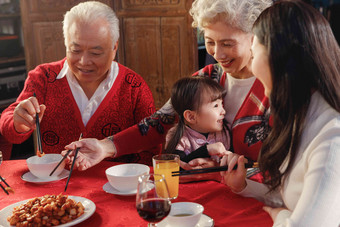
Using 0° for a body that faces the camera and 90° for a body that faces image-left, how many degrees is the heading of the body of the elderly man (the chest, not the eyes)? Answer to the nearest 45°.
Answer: approximately 0°

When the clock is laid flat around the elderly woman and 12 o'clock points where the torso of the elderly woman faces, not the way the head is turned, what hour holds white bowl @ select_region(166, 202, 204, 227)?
The white bowl is roughly at 11 o'clock from the elderly woman.

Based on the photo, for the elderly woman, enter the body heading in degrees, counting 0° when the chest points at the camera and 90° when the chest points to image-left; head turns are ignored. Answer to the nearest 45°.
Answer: approximately 45°

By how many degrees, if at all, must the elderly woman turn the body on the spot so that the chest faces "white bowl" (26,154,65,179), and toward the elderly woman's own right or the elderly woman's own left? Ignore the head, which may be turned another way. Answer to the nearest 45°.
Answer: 0° — they already face it

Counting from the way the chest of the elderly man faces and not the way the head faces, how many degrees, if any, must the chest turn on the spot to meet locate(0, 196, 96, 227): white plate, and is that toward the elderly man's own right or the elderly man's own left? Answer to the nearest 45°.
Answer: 0° — they already face it

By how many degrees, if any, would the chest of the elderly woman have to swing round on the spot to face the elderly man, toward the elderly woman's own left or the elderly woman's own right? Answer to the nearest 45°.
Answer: approximately 90° to the elderly woman's own right

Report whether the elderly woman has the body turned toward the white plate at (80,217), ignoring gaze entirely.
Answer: yes

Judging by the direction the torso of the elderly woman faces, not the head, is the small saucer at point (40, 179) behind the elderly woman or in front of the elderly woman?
in front

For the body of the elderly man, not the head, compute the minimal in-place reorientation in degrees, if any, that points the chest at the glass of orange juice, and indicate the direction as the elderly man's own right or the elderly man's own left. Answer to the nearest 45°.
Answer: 0° — they already face it

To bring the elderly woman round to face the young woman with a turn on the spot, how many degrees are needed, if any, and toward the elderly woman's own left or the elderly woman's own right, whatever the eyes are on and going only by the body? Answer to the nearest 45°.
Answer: approximately 45° to the elderly woman's own left

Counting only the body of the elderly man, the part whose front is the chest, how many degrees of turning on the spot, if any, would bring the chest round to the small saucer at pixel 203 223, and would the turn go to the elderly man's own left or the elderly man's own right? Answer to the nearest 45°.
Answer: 0° — they already face it
